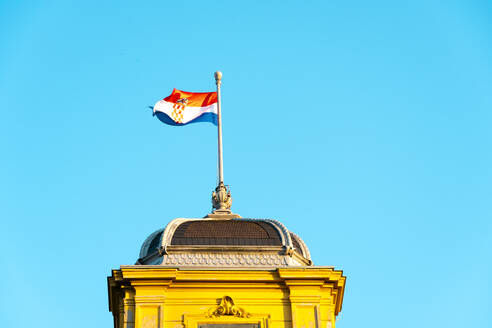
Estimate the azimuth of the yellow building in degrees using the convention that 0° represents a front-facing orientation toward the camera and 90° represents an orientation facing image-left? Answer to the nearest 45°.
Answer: approximately 0°
